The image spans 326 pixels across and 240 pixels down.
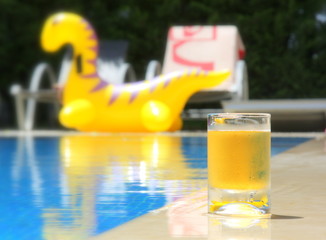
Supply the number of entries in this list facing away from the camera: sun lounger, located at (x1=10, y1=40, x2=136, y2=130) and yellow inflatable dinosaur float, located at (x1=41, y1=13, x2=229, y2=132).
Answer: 0

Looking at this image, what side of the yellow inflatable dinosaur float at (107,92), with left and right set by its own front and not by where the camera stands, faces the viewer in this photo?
left

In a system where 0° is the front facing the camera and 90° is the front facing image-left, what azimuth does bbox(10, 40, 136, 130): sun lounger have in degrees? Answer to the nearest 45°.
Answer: approximately 45°

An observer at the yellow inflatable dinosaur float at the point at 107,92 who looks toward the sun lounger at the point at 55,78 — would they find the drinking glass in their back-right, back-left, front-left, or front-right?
back-left

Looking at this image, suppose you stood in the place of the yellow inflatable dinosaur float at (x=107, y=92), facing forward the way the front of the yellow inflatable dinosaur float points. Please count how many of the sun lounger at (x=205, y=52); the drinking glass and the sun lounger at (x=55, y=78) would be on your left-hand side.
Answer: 1

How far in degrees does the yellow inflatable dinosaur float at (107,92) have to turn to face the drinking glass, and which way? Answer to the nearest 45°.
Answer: approximately 90° to its left

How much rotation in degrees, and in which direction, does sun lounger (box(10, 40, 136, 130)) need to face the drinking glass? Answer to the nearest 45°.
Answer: approximately 45° to its left
